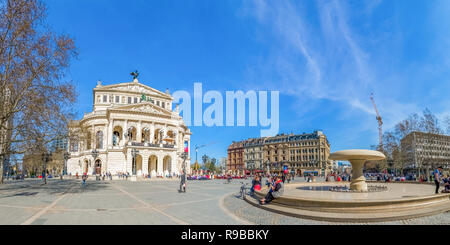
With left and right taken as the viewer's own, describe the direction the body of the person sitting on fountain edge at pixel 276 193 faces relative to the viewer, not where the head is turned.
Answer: facing the viewer and to the left of the viewer

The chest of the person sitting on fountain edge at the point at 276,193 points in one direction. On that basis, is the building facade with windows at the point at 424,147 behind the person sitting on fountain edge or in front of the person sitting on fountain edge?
behind
